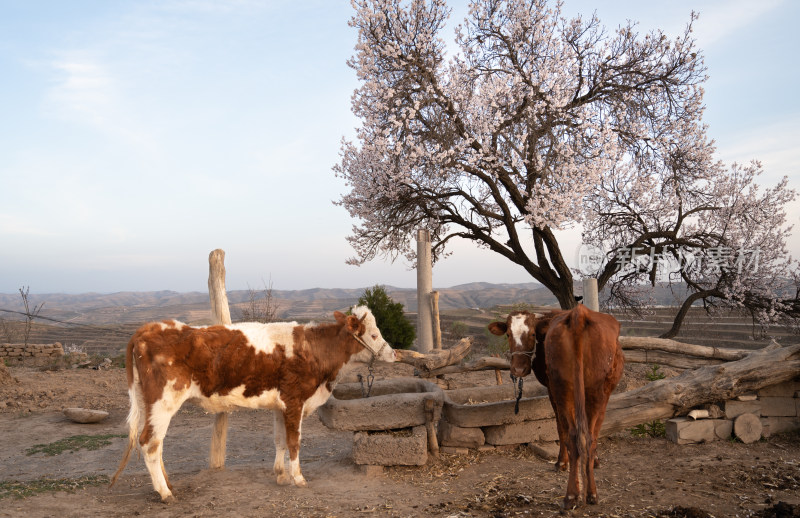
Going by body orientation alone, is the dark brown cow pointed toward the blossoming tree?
yes

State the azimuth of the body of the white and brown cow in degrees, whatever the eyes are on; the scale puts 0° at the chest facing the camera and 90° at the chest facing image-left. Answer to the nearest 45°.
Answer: approximately 270°

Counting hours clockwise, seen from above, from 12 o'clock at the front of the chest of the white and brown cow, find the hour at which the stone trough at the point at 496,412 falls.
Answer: The stone trough is roughly at 12 o'clock from the white and brown cow.

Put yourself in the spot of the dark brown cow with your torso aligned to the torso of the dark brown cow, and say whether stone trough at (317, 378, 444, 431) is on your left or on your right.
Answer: on your left

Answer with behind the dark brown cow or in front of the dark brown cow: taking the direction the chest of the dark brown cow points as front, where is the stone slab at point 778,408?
in front

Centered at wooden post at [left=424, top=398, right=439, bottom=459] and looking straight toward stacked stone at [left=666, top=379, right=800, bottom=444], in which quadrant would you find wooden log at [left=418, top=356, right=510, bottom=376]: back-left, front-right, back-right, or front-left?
front-left

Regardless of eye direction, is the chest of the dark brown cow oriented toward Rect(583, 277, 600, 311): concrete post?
yes

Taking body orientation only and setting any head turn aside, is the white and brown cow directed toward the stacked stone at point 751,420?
yes

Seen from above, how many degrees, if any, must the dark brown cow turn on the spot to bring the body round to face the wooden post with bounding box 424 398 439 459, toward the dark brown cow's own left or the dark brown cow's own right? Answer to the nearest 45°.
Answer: approximately 45° to the dark brown cow's own left

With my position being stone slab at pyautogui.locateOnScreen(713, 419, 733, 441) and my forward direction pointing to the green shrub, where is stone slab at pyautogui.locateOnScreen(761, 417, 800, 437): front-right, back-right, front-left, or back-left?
back-right

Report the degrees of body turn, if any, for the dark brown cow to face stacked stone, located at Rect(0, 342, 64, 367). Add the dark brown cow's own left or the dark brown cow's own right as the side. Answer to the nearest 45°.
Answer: approximately 45° to the dark brown cow's own left

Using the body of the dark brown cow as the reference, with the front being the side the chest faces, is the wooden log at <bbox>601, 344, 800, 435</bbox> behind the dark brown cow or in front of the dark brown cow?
in front

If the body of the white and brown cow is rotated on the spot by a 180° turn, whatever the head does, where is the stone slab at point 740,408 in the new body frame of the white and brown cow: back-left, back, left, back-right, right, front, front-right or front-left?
back

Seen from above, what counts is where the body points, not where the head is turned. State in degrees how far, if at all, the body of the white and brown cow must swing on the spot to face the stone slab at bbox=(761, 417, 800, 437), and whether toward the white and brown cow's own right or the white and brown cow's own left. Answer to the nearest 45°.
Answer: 0° — it already faces it

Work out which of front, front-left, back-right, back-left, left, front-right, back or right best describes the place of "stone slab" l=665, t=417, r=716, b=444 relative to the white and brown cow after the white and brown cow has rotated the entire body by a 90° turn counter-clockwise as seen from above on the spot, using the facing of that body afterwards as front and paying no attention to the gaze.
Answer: right

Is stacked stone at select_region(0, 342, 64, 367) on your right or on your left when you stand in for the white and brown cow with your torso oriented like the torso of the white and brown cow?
on your left

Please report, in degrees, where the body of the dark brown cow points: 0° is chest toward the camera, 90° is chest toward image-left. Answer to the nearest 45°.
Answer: approximately 180°

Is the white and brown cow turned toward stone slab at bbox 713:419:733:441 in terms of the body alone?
yes
